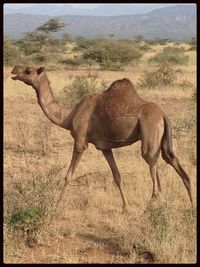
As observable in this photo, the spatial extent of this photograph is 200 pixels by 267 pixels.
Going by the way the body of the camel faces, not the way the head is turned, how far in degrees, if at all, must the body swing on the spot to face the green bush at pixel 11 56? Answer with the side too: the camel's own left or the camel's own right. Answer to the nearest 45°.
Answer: approximately 90° to the camel's own right

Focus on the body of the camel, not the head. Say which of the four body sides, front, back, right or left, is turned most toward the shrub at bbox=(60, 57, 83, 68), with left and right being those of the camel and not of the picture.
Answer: right

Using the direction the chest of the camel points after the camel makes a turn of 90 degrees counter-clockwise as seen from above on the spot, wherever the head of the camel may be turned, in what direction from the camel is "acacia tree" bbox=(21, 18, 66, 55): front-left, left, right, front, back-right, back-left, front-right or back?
back

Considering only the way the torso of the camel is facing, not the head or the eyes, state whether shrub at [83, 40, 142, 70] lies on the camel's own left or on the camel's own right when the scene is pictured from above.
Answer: on the camel's own right

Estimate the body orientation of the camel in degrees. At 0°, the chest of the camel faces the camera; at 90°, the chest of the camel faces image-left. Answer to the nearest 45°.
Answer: approximately 90°

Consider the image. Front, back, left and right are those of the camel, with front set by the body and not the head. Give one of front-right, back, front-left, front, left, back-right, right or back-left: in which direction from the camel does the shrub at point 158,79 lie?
right
